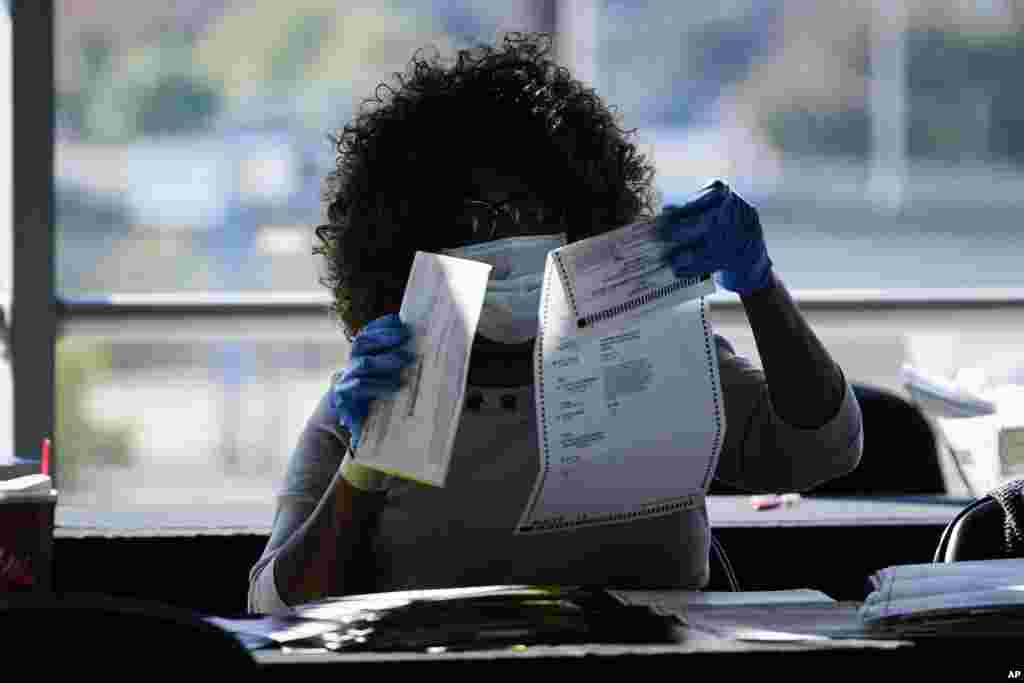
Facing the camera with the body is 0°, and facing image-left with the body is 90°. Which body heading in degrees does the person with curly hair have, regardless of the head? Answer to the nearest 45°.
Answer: approximately 0°

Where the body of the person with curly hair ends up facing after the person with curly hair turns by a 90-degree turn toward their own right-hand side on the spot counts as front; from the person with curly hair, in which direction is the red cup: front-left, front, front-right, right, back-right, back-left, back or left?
front-left
